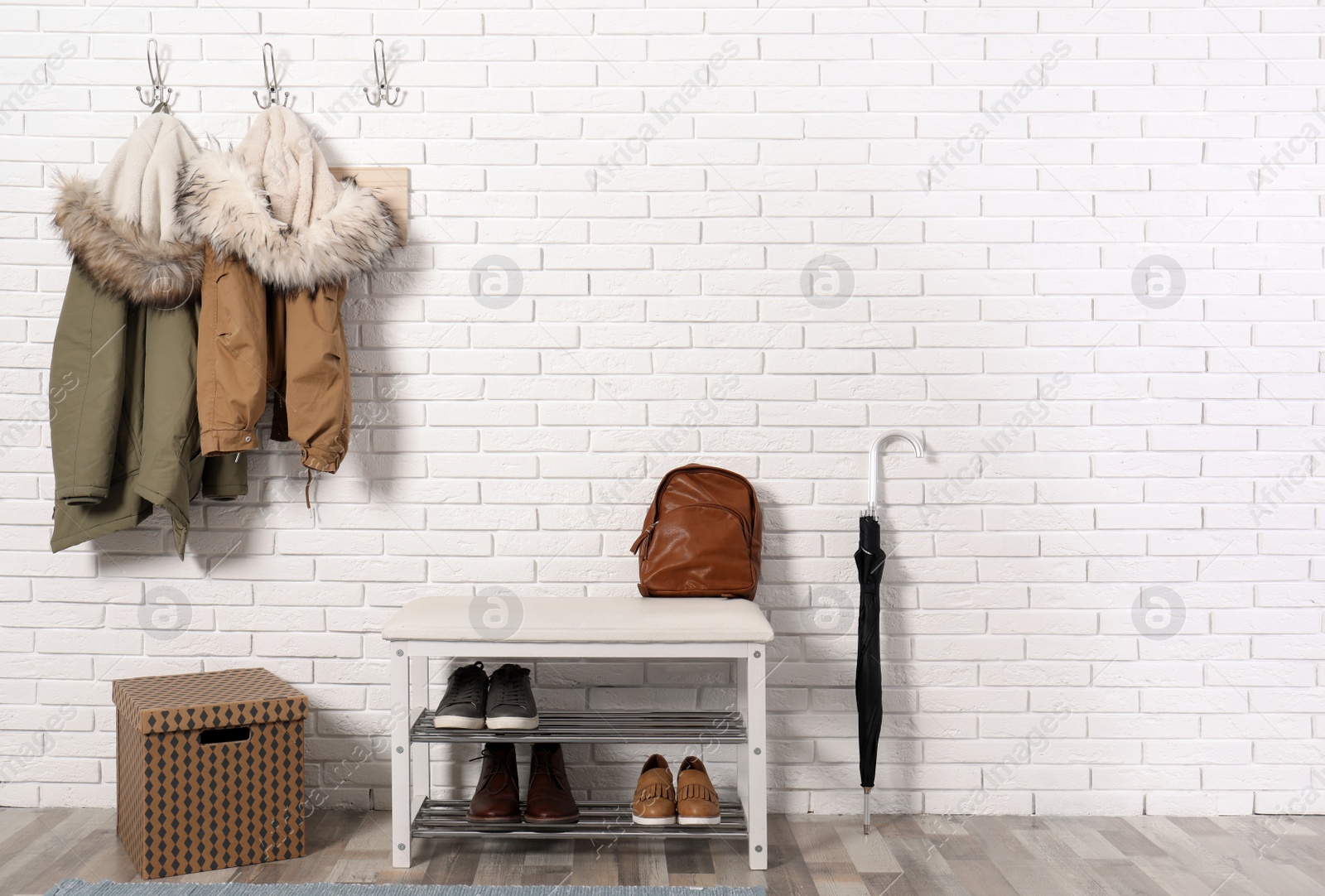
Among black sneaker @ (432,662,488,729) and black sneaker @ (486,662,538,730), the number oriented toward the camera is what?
2

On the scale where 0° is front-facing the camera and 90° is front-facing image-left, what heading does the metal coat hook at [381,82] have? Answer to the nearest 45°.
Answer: approximately 0°

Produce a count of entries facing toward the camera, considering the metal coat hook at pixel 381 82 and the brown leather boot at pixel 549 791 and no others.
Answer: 2

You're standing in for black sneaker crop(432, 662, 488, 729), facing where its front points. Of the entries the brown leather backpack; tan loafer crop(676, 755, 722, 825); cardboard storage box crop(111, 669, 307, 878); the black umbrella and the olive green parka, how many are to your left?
3

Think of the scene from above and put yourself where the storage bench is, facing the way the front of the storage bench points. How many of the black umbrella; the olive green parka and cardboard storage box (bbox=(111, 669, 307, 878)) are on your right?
2

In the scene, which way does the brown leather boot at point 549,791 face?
toward the camera

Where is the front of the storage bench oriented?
toward the camera

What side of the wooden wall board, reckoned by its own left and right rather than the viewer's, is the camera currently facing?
front

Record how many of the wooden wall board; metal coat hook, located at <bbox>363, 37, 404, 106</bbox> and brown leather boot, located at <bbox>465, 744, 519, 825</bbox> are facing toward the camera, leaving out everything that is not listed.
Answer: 3

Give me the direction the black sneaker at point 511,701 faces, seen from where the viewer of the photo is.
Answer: facing the viewer
